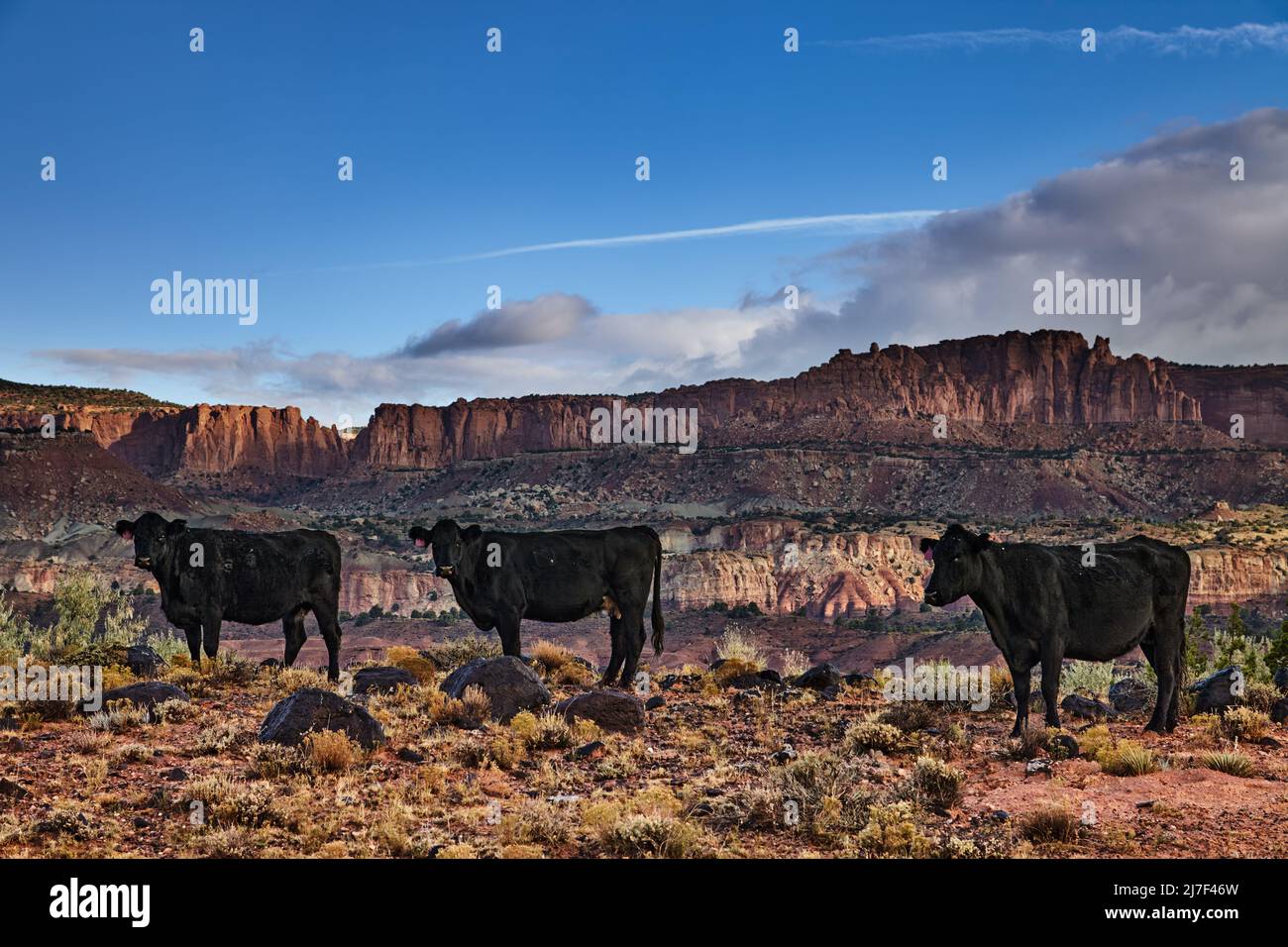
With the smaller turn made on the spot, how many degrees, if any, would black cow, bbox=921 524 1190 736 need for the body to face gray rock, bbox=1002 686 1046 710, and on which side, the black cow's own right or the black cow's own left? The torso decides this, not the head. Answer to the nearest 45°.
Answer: approximately 90° to the black cow's own right

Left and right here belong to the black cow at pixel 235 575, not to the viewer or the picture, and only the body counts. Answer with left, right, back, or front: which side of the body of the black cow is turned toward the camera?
left

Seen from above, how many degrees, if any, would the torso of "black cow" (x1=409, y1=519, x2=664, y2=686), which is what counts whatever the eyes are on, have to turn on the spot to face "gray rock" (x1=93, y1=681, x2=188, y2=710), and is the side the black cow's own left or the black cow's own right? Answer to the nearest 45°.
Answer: approximately 45° to the black cow's own left

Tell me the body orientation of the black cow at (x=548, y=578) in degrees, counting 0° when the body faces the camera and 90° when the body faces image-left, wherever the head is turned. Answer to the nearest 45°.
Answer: approximately 90°

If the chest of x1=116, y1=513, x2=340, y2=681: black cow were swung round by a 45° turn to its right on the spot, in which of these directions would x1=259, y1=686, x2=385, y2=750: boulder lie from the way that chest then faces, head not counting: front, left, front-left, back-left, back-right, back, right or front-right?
back-left

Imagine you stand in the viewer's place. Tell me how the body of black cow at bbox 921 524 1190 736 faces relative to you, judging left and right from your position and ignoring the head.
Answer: facing to the left of the viewer

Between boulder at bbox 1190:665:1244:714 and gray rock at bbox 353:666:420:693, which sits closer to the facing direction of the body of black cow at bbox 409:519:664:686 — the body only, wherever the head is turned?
the gray rock

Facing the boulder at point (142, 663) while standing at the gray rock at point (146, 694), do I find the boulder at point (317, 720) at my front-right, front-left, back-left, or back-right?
back-right

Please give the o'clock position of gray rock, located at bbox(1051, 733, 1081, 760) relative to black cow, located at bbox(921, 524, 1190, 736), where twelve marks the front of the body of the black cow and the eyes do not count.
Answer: The gray rock is roughly at 9 o'clock from the black cow.
